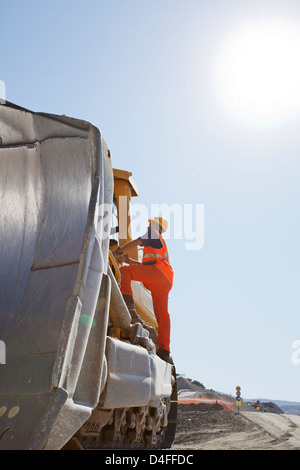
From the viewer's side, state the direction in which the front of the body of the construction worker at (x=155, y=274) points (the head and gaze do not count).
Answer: to the viewer's left

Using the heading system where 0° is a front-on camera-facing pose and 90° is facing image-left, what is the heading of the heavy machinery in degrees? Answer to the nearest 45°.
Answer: approximately 45°
